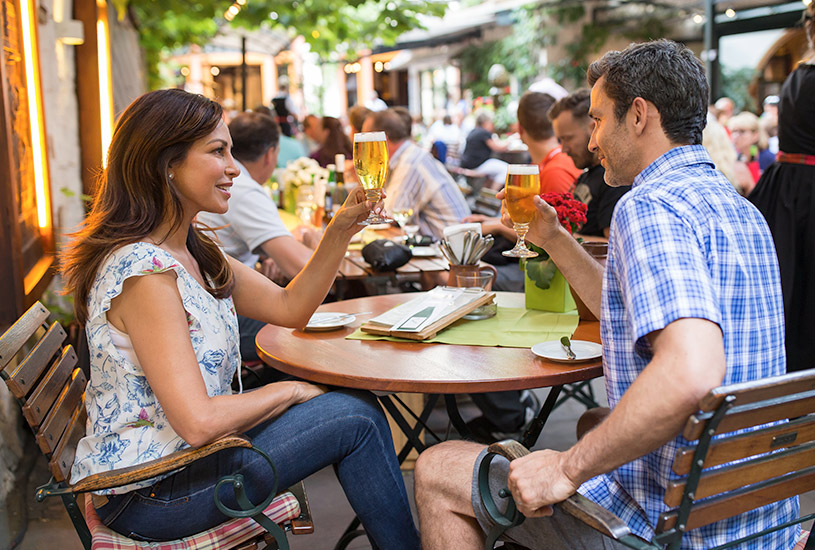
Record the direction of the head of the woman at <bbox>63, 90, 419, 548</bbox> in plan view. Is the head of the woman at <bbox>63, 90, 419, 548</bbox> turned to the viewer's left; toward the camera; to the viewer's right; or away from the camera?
to the viewer's right

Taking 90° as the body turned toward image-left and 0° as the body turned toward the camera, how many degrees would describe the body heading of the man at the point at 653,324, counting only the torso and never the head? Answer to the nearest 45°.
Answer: approximately 135°

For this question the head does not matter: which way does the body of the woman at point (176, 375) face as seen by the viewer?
to the viewer's right

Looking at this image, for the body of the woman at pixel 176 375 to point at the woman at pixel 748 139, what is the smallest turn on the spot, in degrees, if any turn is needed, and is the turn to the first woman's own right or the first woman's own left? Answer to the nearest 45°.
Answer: approximately 45° to the first woman's own left

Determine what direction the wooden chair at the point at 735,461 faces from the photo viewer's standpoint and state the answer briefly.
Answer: facing away from the viewer and to the left of the viewer

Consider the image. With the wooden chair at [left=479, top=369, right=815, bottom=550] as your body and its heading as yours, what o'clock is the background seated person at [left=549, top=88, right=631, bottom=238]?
The background seated person is roughly at 1 o'clock from the wooden chair.

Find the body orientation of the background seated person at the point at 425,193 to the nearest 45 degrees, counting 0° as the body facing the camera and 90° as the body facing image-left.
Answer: approximately 90°
